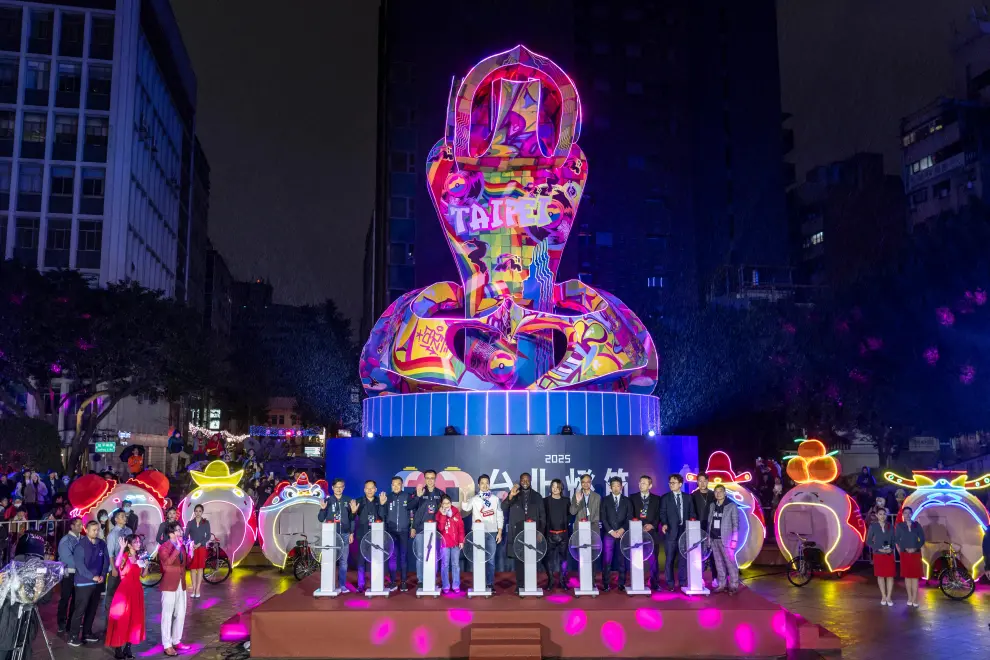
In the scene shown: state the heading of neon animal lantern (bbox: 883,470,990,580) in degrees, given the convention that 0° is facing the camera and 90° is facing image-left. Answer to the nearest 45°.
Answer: approximately 0°

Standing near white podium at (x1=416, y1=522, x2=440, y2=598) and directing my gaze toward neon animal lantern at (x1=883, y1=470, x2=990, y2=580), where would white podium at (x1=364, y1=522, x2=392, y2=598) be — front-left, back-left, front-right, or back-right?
back-left

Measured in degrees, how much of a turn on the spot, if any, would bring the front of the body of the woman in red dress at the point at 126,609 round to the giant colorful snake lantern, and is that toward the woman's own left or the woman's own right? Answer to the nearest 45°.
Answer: approximately 90° to the woman's own left

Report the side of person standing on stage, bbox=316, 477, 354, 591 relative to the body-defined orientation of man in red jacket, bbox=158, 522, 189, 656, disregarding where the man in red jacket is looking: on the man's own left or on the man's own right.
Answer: on the man's own left

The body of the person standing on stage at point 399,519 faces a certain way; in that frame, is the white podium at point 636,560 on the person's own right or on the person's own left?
on the person's own left

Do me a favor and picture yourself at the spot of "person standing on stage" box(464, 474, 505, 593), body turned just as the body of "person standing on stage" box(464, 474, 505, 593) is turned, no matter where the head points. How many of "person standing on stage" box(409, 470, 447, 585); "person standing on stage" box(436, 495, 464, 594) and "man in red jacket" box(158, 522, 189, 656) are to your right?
3

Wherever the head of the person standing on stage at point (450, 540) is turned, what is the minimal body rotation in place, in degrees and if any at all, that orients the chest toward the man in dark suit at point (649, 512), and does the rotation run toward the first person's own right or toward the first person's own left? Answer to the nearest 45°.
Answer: approximately 90° to the first person's own left

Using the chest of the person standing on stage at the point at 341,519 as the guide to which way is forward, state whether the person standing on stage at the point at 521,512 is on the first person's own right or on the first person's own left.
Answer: on the first person's own left

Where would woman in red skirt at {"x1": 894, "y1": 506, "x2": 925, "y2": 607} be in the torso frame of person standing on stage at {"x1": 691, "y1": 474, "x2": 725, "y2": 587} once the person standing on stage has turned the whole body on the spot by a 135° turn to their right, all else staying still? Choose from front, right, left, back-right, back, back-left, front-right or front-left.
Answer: right
